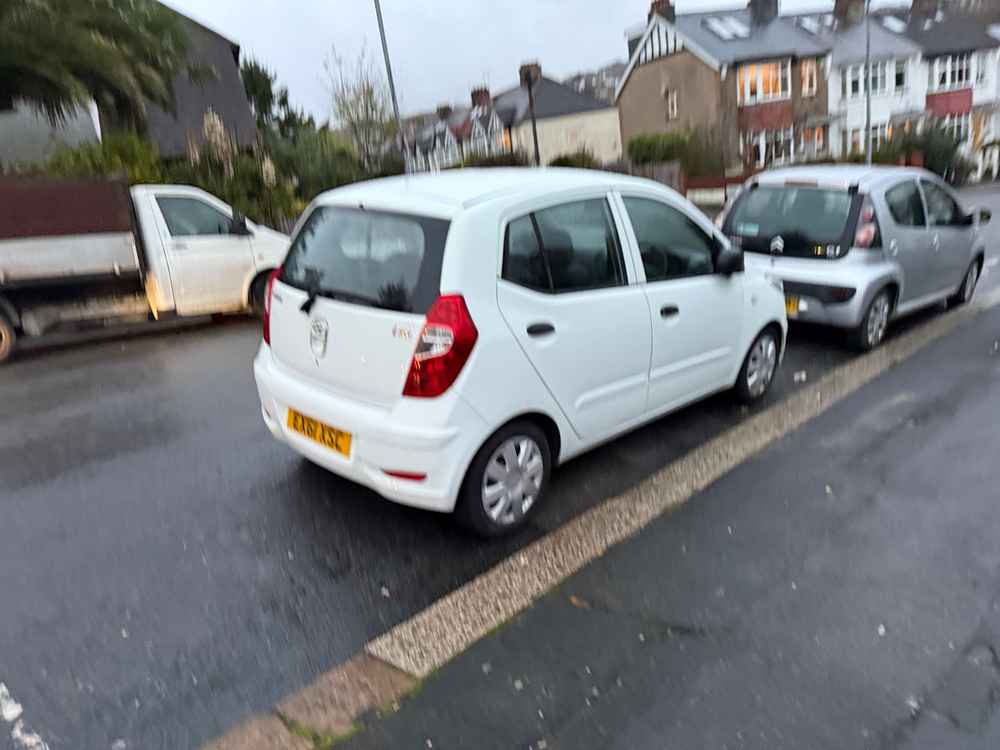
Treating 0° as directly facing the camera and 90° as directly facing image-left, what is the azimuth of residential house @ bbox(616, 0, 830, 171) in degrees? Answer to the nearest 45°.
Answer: approximately 315°

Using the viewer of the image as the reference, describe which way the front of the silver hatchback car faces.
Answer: facing away from the viewer and to the right of the viewer

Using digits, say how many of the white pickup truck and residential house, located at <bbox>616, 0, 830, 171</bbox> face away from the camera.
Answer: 0

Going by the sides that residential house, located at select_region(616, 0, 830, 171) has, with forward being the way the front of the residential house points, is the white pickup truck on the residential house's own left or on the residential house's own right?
on the residential house's own right

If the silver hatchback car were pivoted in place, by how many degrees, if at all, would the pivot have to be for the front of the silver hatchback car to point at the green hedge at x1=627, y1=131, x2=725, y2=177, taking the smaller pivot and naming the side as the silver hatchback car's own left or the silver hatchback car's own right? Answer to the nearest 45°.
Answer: approximately 45° to the silver hatchback car's own left

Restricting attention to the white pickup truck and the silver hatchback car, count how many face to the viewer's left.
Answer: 0

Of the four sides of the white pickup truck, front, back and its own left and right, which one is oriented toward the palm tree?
left

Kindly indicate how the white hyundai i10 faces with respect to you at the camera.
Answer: facing away from the viewer and to the right of the viewer

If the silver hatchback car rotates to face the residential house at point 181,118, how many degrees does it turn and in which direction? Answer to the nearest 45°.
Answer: approximately 90° to its left

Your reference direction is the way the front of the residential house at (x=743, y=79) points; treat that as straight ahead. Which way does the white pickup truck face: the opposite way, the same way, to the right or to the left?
to the left

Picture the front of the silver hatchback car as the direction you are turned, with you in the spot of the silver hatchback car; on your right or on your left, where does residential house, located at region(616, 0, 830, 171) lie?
on your left

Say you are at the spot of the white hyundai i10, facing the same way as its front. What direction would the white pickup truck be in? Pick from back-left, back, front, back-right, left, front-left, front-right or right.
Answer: left

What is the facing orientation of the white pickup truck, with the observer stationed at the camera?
facing to the right of the viewer

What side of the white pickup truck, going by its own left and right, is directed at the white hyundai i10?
right

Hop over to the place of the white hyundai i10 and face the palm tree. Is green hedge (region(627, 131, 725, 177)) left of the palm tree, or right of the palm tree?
right

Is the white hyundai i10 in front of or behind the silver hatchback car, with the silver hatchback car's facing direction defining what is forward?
behind

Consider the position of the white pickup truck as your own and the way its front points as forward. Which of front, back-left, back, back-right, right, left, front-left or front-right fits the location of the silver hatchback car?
front-right

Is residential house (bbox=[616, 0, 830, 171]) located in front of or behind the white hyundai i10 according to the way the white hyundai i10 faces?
in front

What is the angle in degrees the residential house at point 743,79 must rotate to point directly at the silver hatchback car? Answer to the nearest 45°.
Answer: approximately 45° to its right
